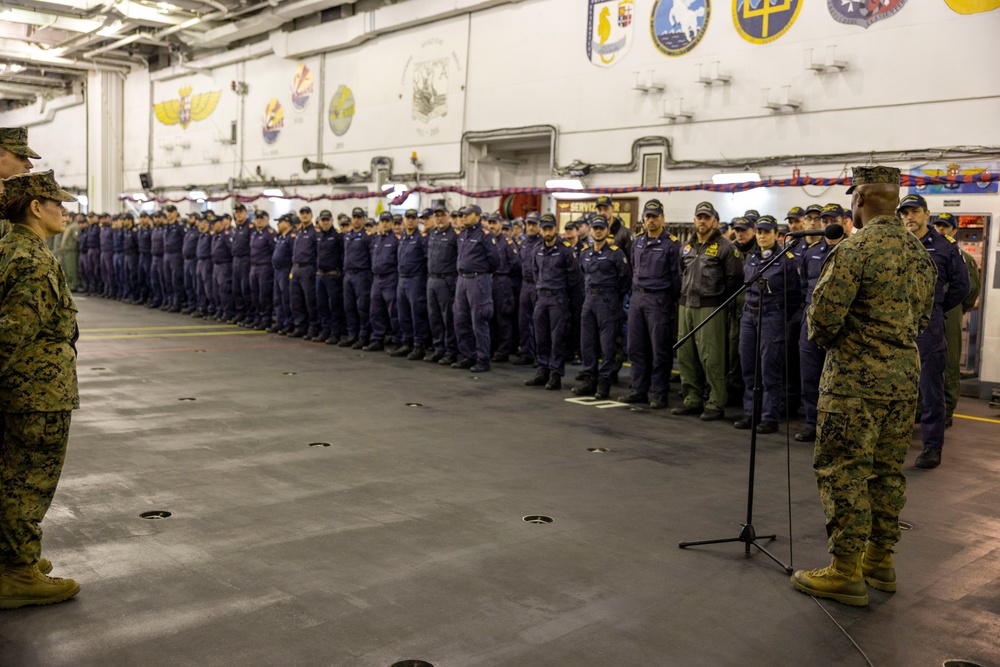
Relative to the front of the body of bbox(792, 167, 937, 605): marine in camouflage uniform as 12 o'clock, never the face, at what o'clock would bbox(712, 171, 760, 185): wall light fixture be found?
The wall light fixture is roughly at 1 o'clock from the marine in camouflage uniform.

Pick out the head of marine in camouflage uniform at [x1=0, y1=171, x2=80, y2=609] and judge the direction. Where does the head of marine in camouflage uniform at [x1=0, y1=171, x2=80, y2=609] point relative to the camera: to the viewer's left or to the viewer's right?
to the viewer's right

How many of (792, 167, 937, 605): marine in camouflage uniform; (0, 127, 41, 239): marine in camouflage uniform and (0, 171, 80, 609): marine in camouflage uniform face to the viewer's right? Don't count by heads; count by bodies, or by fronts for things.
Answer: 2

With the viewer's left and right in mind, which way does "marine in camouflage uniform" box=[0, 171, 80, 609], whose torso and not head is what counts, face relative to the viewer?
facing to the right of the viewer

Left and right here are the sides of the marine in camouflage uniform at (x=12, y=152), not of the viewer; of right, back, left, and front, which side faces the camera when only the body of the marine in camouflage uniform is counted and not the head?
right

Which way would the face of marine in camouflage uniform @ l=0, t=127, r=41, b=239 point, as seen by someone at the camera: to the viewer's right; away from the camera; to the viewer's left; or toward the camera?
to the viewer's right

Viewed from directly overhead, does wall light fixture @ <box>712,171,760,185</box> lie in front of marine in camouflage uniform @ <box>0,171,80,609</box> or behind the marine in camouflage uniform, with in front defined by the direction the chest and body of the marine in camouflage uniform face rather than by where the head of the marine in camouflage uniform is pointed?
in front

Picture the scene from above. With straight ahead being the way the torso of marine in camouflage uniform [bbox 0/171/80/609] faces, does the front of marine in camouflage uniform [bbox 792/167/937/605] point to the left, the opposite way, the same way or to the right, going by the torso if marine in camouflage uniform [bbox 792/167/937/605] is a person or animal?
to the left

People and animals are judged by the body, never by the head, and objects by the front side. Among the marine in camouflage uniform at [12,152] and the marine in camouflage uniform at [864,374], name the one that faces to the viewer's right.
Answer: the marine in camouflage uniform at [12,152]

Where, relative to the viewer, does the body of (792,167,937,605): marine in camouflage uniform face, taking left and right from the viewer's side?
facing away from the viewer and to the left of the viewer

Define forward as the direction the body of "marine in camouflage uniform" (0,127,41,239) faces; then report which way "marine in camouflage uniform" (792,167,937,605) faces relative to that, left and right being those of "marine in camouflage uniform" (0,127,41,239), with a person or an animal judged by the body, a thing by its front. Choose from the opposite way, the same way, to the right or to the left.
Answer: to the left

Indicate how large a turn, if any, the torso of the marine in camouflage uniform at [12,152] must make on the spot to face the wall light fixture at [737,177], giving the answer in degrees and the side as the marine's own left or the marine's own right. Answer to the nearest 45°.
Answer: approximately 45° to the marine's own left
